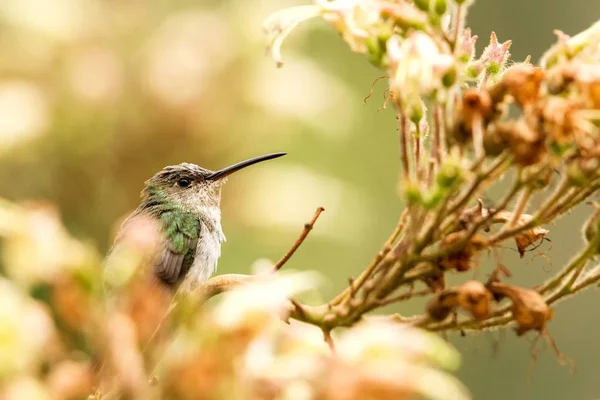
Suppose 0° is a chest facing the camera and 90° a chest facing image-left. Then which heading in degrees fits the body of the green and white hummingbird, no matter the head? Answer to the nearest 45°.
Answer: approximately 270°
